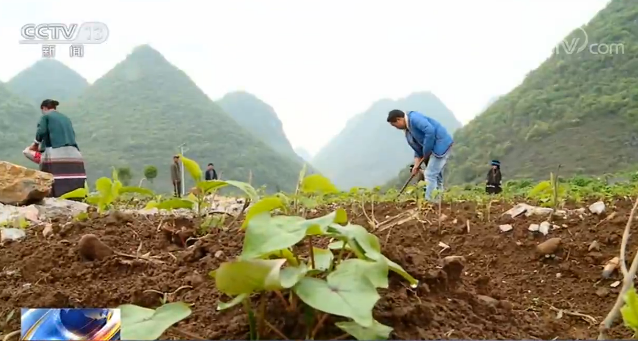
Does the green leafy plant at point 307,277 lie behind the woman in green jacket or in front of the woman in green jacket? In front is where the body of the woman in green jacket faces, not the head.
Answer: behind

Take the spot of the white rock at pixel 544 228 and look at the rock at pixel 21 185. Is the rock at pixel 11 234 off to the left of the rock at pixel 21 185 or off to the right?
left

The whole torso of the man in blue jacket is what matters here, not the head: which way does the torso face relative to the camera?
to the viewer's left

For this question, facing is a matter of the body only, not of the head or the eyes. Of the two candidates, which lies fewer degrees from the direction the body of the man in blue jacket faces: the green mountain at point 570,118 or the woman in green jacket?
the woman in green jacket

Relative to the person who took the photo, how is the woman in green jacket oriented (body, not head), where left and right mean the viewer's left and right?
facing away from the viewer and to the left of the viewer

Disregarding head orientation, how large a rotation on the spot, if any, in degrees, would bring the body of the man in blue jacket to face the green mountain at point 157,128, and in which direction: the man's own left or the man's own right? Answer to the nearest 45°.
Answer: approximately 45° to the man's own right

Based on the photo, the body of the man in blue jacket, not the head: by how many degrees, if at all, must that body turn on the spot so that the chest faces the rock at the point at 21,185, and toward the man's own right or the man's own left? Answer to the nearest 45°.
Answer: approximately 45° to the man's own left

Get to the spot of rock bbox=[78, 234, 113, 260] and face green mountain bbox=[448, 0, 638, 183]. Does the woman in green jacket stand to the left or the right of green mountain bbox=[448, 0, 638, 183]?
left
